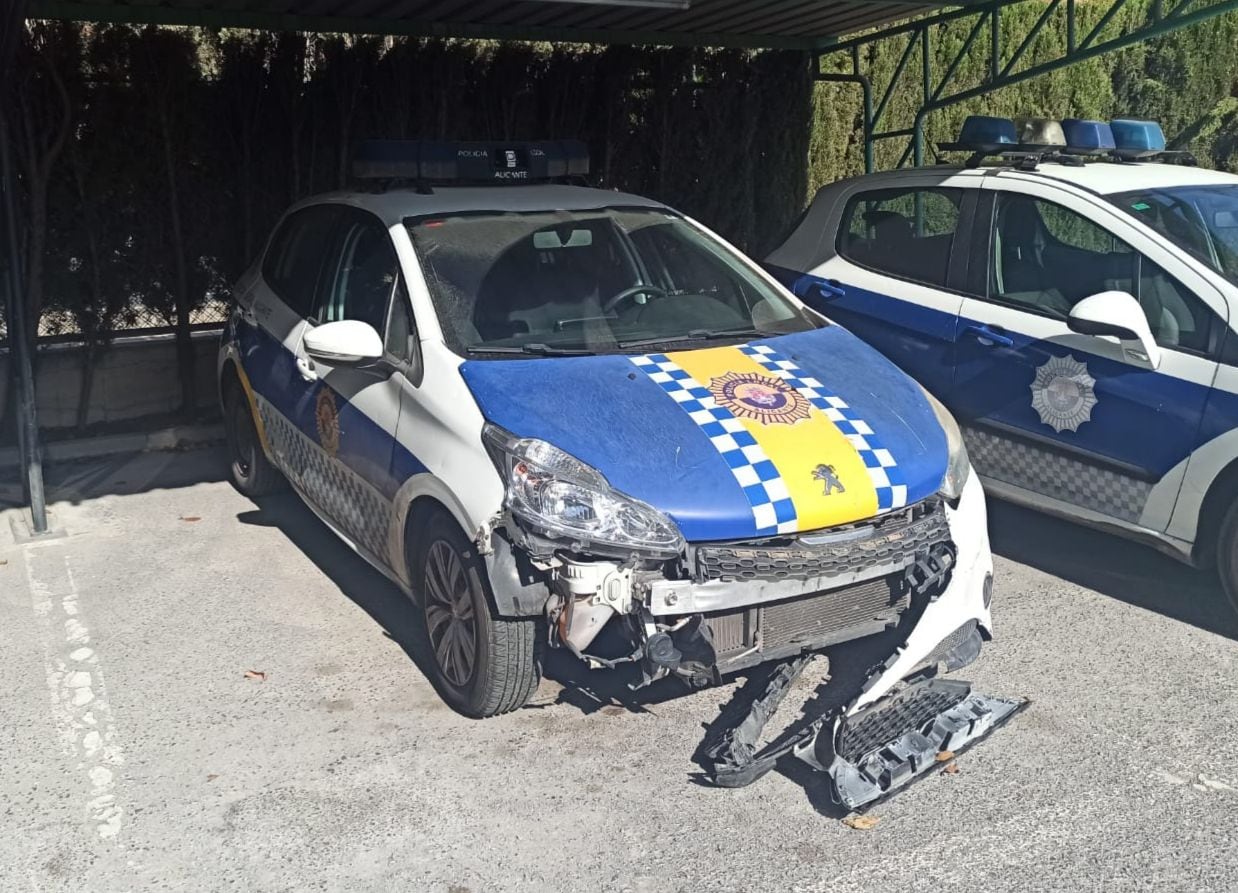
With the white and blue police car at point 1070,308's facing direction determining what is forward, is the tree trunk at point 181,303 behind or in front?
behind

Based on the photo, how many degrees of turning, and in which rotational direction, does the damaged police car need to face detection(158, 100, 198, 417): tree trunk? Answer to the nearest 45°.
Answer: approximately 180°

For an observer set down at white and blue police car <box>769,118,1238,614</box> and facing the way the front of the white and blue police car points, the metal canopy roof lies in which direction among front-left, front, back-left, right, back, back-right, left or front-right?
back

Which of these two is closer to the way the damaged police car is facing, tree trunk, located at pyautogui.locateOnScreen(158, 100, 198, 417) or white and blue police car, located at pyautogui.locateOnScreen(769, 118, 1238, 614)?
the white and blue police car

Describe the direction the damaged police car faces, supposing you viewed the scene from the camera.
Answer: facing the viewer and to the right of the viewer

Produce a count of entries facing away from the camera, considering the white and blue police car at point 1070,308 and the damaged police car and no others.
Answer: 0
